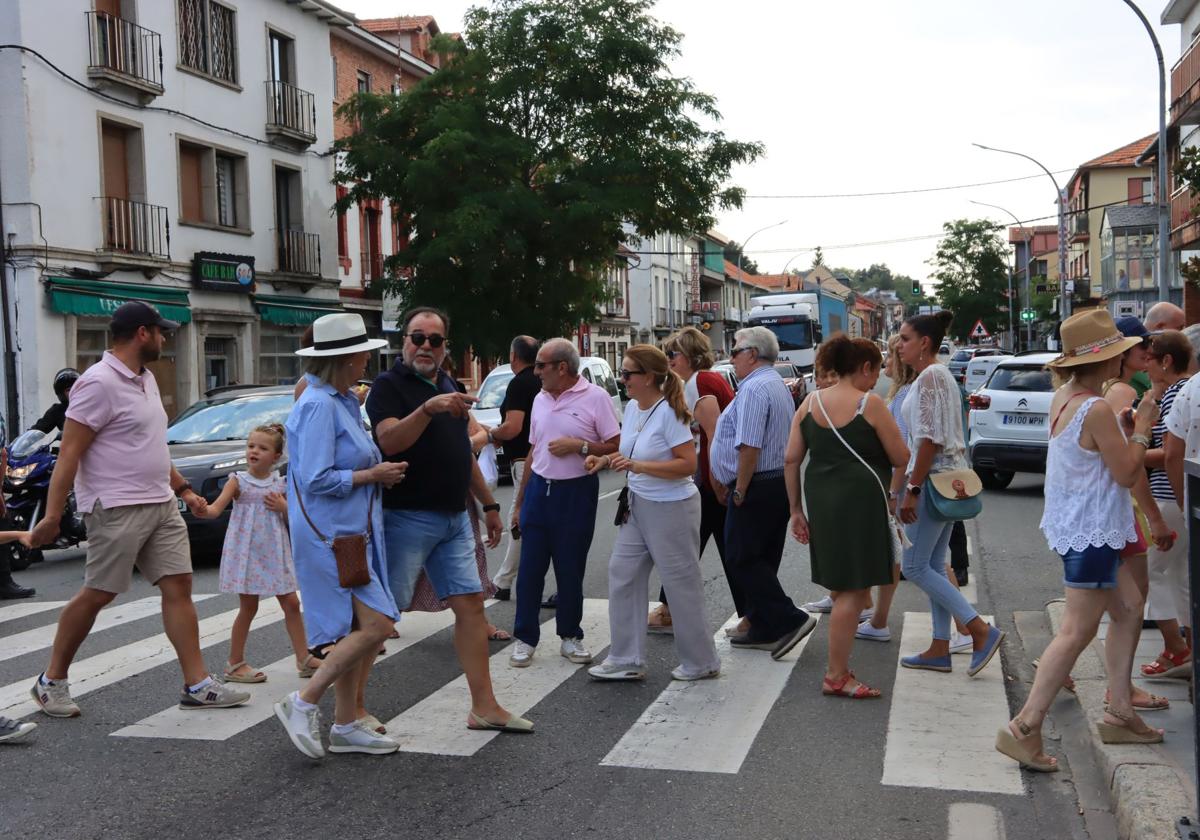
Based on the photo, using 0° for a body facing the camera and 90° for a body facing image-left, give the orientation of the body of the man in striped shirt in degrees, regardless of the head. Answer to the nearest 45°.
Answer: approximately 90°

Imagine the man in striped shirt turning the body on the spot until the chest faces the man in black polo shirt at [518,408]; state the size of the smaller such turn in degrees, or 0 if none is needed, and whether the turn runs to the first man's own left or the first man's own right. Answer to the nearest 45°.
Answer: approximately 45° to the first man's own right

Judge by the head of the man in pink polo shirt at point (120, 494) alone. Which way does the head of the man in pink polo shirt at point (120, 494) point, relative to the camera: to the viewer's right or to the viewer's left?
to the viewer's right

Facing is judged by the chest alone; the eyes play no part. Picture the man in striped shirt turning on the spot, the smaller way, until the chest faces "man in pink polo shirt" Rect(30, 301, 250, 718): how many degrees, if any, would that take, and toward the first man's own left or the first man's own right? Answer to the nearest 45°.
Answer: approximately 45° to the first man's own left

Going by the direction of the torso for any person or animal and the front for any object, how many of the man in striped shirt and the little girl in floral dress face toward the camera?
1

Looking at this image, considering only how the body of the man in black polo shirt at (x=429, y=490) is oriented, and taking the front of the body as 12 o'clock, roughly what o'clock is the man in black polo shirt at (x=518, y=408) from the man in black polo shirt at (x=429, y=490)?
the man in black polo shirt at (x=518, y=408) is roughly at 8 o'clock from the man in black polo shirt at (x=429, y=490).

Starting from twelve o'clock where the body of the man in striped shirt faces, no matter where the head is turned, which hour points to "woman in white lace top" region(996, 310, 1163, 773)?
The woman in white lace top is roughly at 8 o'clock from the man in striped shirt.
